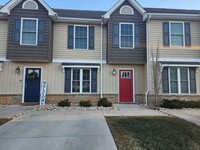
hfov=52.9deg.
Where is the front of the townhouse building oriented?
toward the camera
